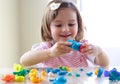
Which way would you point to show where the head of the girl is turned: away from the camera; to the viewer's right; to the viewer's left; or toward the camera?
toward the camera

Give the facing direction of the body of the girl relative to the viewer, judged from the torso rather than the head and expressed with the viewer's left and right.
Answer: facing the viewer
